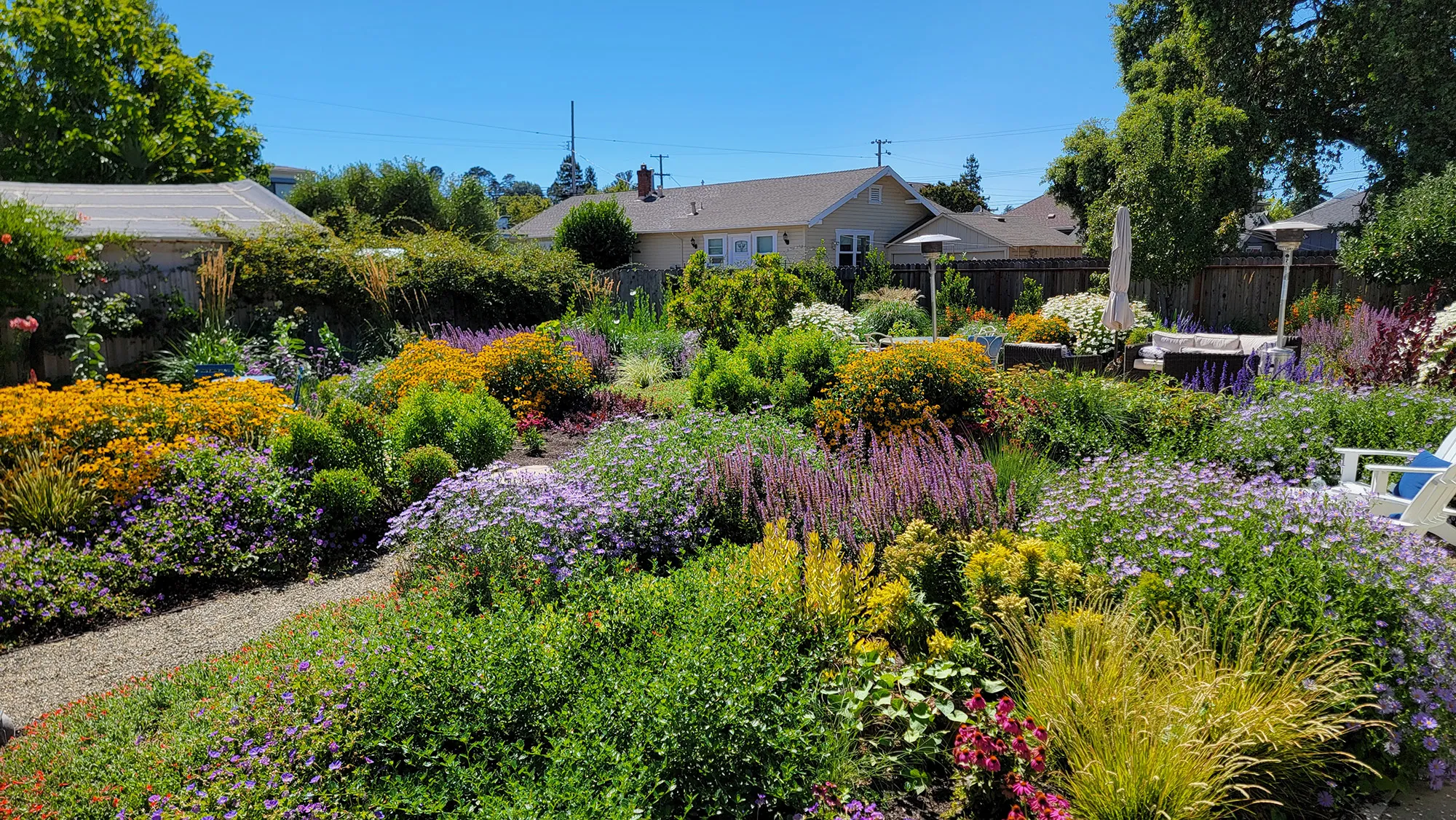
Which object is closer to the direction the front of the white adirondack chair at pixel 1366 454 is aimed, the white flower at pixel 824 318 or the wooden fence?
the white flower

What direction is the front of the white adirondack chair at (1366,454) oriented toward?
to the viewer's left

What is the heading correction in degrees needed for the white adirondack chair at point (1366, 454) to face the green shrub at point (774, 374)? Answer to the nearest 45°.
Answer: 0° — it already faces it

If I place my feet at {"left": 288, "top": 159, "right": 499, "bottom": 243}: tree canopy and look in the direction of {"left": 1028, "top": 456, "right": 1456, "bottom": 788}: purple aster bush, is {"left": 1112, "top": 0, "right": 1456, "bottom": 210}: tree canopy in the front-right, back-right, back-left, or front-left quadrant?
front-left

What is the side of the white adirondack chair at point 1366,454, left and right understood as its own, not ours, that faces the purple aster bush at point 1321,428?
right

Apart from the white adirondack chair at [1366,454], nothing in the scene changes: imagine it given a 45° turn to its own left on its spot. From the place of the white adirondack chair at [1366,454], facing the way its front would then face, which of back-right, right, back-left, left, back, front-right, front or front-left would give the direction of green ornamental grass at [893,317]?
right

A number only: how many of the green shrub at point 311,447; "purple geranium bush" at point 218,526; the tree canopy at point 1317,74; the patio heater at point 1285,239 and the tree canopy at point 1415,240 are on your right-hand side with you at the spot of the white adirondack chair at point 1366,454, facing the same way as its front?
3

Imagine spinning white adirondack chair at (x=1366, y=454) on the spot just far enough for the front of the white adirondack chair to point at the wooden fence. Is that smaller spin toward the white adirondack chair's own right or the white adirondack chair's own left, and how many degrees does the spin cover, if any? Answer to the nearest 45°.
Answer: approximately 90° to the white adirondack chair's own right

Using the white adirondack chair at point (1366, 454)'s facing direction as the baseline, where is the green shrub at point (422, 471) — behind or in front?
in front

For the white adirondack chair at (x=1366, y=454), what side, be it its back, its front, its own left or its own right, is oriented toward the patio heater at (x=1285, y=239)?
right

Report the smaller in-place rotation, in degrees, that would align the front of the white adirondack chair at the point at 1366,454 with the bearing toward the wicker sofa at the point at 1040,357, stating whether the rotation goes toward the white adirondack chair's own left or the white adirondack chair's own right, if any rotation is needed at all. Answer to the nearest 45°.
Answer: approximately 45° to the white adirondack chair's own right

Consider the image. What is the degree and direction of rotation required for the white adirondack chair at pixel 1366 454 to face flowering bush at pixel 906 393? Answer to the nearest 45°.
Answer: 0° — it already faces it

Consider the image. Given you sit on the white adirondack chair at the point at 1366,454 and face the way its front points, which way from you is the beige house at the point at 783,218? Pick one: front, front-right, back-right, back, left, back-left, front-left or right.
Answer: front-right

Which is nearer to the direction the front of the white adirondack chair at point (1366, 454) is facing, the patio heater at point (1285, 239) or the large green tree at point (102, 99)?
the large green tree

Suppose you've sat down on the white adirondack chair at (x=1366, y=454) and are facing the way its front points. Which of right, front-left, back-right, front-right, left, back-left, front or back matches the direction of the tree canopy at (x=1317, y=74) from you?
right

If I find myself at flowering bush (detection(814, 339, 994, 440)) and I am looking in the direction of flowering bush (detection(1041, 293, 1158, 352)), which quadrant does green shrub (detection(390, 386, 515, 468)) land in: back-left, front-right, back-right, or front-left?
back-left

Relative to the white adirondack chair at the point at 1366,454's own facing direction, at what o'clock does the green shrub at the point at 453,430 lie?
The green shrub is roughly at 11 o'clock from the white adirondack chair.

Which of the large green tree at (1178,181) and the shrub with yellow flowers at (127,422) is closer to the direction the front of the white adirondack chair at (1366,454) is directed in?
the shrub with yellow flowers

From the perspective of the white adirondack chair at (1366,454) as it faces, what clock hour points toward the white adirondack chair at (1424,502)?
the white adirondack chair at (1424,502) is roughly at 8 o'clock from the white adirondack chair at (1366,454).
